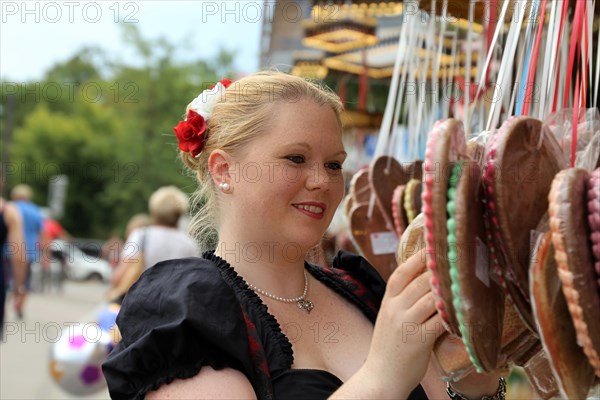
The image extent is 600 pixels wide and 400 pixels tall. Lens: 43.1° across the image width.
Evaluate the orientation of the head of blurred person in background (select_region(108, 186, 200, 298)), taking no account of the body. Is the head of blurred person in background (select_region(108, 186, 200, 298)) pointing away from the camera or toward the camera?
away from the camera

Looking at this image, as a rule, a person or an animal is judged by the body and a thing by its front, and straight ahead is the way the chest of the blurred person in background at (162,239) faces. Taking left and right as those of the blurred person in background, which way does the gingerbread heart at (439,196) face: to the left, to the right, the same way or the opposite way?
to the left

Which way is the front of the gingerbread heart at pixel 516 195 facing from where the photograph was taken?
facing away from the viewer and to the left of the viewer

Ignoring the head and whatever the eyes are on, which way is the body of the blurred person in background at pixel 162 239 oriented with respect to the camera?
away from the camera

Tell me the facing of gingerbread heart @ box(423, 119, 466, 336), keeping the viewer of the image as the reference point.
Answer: facing to the left of the viewer

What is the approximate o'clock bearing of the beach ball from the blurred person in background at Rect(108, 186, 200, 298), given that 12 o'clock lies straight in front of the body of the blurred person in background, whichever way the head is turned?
The beach ball is roughly at 7 o'clock from the blurred person in background.

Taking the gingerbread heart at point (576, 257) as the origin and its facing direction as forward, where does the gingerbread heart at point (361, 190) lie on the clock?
the gingerbread heart at point (361, 190) is roughly at 2 o'clock from the gingerbread heart at point (576, 257).
